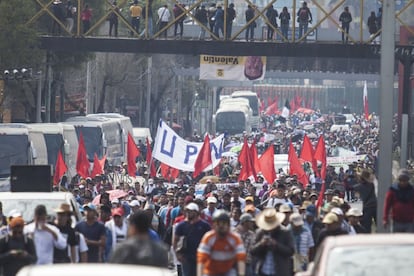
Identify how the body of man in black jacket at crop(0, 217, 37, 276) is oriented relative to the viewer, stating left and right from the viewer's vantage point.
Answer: facing the viewer

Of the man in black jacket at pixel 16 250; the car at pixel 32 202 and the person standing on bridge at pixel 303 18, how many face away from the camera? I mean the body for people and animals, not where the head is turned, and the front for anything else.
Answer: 1
